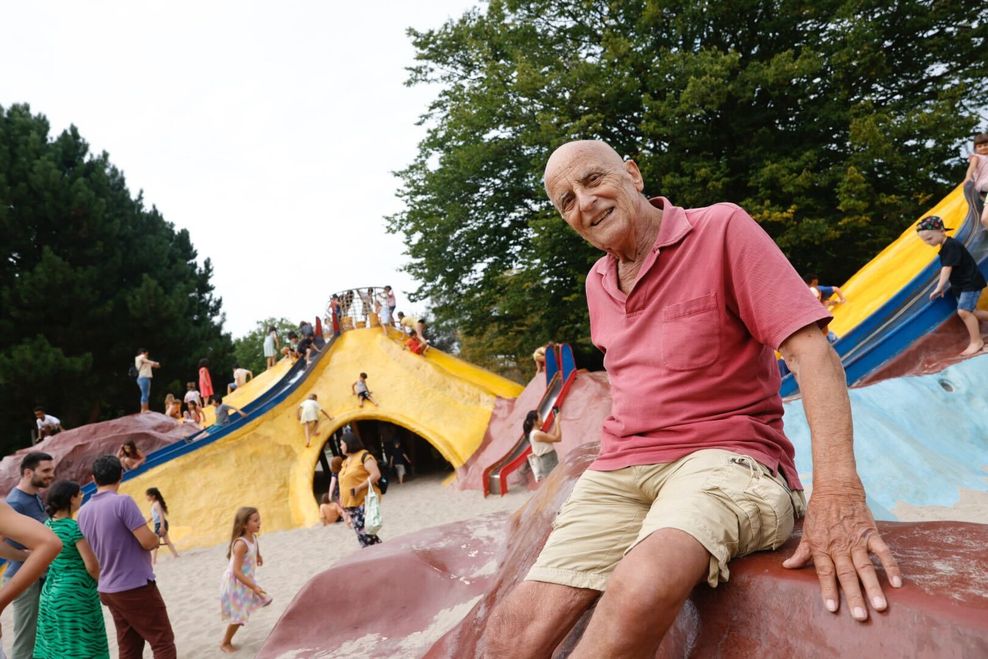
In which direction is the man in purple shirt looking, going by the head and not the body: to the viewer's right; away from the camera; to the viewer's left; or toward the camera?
away from the camera

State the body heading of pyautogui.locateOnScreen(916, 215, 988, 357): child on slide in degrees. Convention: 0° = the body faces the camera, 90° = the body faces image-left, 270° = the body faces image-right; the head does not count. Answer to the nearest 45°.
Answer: approximately 90°

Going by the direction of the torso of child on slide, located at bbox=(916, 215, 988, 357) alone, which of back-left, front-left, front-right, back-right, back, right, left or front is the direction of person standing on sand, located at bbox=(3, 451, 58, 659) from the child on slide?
front-left

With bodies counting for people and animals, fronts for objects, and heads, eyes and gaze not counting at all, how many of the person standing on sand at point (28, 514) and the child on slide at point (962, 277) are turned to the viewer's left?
1

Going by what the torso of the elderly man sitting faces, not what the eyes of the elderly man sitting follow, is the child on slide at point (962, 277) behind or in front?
behind

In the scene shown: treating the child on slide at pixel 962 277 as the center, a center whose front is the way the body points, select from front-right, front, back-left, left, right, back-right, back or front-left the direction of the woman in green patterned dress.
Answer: front-left

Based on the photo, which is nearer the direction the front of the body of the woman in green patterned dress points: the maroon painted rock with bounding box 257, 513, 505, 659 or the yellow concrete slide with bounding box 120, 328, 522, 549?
the yellow concrete slide

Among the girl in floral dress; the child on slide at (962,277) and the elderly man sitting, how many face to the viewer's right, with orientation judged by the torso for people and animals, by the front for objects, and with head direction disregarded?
1

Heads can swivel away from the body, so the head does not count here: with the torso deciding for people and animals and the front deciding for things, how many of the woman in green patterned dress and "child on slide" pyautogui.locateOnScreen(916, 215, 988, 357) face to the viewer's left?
1

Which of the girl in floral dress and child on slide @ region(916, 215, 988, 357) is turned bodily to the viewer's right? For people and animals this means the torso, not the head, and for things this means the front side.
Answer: the girl in floral dress

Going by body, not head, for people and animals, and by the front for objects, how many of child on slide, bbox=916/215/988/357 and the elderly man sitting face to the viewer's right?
0

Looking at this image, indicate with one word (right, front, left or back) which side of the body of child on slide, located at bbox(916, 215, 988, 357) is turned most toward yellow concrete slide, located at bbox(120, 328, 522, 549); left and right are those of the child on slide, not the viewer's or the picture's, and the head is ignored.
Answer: front

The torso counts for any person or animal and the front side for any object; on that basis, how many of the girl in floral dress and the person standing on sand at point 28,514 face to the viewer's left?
0
